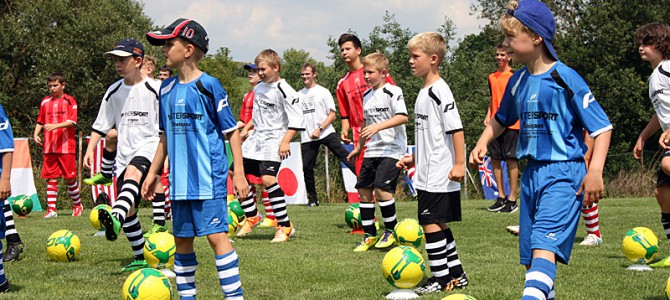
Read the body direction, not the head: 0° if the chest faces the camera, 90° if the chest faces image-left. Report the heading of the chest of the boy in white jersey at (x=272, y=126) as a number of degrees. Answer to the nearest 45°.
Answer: approximately 45°

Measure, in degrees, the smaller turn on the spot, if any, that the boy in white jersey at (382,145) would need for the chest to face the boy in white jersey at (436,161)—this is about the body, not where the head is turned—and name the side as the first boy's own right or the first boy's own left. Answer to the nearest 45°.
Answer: approximately 45° to the first boy's own left

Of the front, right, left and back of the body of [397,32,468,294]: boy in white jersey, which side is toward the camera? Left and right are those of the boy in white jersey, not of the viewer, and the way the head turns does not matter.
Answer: left

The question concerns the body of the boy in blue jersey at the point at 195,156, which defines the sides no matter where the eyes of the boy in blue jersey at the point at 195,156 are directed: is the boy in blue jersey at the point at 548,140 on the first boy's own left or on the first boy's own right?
on the first boy's own left

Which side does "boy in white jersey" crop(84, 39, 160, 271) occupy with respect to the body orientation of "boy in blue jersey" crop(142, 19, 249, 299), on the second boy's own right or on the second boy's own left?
on the second boy's own right
